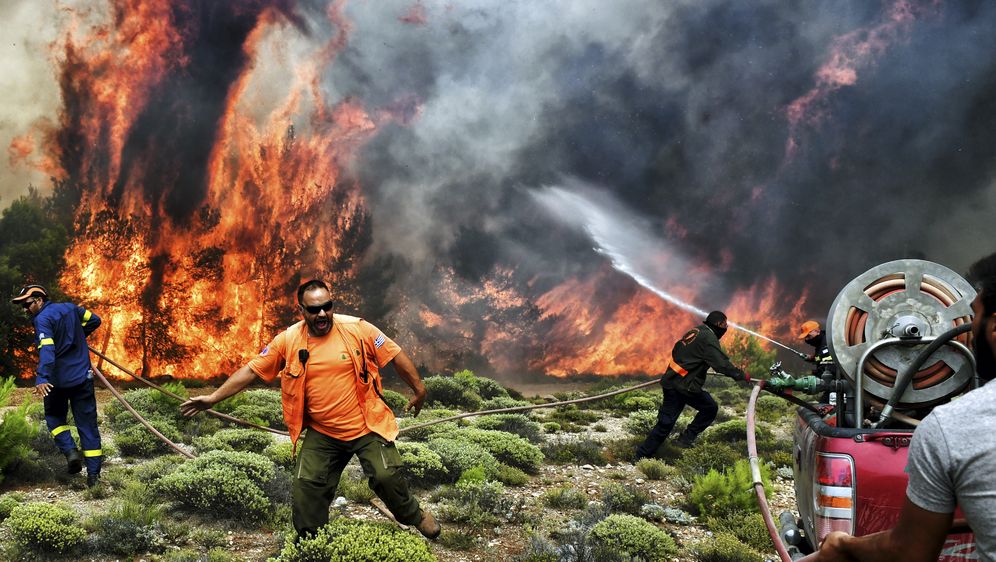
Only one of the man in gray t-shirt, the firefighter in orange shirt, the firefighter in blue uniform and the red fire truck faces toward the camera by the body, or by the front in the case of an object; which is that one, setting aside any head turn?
the firefighter in orange shirt

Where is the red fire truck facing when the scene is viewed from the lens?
facing to the right of the viewer

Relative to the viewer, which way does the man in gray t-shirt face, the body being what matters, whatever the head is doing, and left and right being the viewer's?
facing away from the viewer and to the left of the viewer

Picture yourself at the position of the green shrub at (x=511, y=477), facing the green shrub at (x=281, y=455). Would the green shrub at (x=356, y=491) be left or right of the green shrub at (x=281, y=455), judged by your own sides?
left

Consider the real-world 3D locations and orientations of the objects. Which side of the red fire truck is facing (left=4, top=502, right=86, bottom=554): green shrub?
left

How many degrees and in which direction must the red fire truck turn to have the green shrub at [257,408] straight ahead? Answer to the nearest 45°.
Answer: approximately 135° to its left
